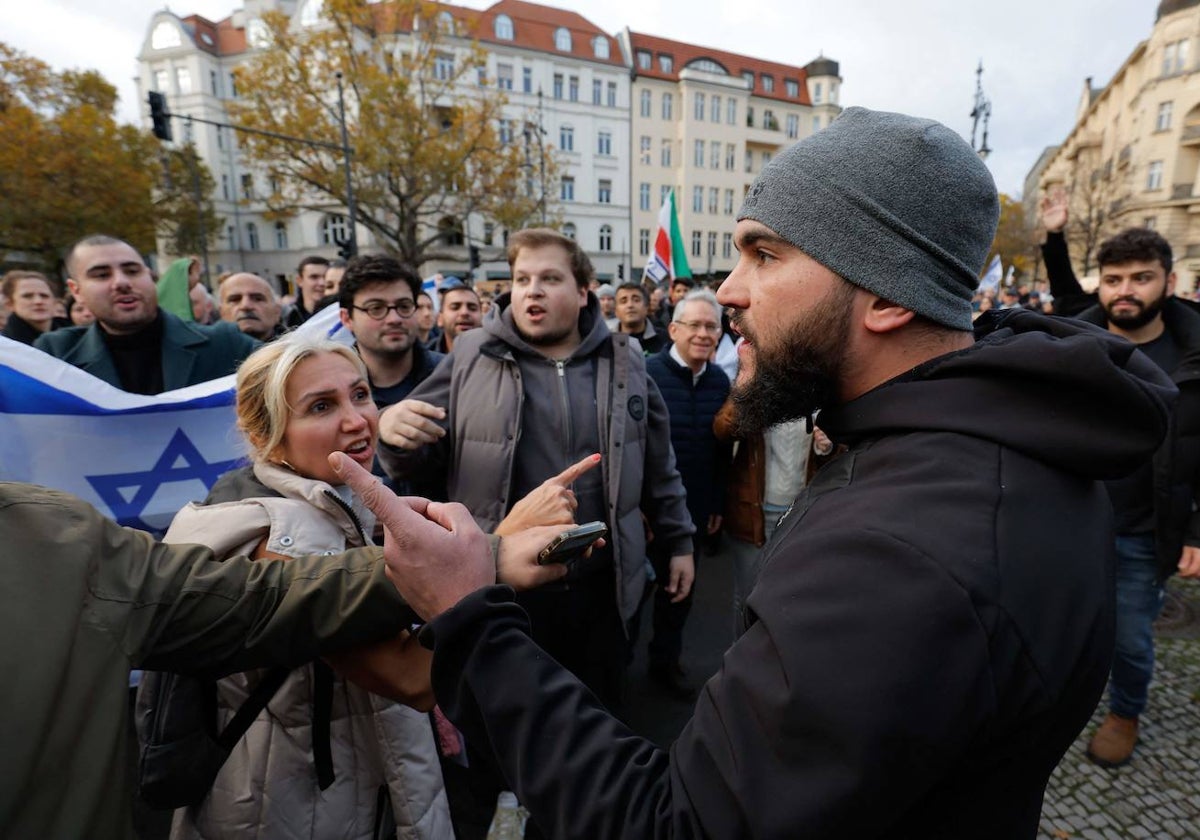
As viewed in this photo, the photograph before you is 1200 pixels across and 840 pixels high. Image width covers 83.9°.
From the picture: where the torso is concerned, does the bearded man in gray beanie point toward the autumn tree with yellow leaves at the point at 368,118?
no

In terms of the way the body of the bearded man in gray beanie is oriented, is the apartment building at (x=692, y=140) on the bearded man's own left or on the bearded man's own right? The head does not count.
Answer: on the bearded man's own right

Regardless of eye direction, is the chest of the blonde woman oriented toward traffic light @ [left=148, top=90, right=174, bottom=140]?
no

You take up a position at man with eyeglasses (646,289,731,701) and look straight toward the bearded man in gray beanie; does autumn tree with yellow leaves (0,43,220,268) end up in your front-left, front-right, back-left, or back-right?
back-right

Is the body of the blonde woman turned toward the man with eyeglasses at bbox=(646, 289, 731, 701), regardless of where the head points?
no

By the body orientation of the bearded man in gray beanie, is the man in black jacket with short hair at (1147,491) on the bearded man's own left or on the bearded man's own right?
on the bearded man's own right

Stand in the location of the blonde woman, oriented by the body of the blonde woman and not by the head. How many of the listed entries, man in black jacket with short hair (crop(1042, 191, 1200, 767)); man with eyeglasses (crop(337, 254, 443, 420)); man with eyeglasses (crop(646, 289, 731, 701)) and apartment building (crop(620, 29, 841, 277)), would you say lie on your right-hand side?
0

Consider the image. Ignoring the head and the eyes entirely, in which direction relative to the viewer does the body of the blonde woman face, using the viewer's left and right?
facing the viewer and to the right of the viewer

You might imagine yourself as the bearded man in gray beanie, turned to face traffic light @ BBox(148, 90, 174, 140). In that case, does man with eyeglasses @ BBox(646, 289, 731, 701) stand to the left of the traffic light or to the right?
right

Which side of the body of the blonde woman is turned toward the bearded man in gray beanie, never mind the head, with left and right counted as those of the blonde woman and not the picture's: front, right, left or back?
front

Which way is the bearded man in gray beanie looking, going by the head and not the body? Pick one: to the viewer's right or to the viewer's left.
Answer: to the viewer's left

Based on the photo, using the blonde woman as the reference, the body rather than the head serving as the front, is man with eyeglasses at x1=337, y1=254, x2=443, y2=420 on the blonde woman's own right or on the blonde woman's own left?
on the blonde woman's own left

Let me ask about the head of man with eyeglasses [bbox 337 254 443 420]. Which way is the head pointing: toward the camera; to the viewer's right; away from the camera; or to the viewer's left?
toward the camera

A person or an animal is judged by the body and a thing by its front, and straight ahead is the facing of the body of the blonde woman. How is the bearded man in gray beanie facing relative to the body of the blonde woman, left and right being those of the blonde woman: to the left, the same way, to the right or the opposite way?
the opposite way

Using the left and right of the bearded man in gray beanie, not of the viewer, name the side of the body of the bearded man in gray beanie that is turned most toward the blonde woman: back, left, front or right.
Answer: front

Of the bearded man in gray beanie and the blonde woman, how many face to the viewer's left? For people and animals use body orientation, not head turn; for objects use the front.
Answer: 1

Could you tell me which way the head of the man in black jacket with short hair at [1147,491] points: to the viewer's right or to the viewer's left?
to the viewer's left

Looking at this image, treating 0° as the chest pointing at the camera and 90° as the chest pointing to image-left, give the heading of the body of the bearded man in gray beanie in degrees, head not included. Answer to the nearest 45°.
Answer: approximately 90°

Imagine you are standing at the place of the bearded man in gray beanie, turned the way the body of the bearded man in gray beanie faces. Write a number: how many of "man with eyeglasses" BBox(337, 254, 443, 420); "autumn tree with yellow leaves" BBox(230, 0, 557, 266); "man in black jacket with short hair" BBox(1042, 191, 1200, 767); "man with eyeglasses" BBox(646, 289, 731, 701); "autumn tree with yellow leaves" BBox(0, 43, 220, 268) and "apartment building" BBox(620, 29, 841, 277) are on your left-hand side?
0

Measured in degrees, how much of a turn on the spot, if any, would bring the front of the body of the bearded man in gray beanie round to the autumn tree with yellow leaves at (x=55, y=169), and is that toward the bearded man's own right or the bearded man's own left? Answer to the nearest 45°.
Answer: approximately 45° to the bearded man's own right
